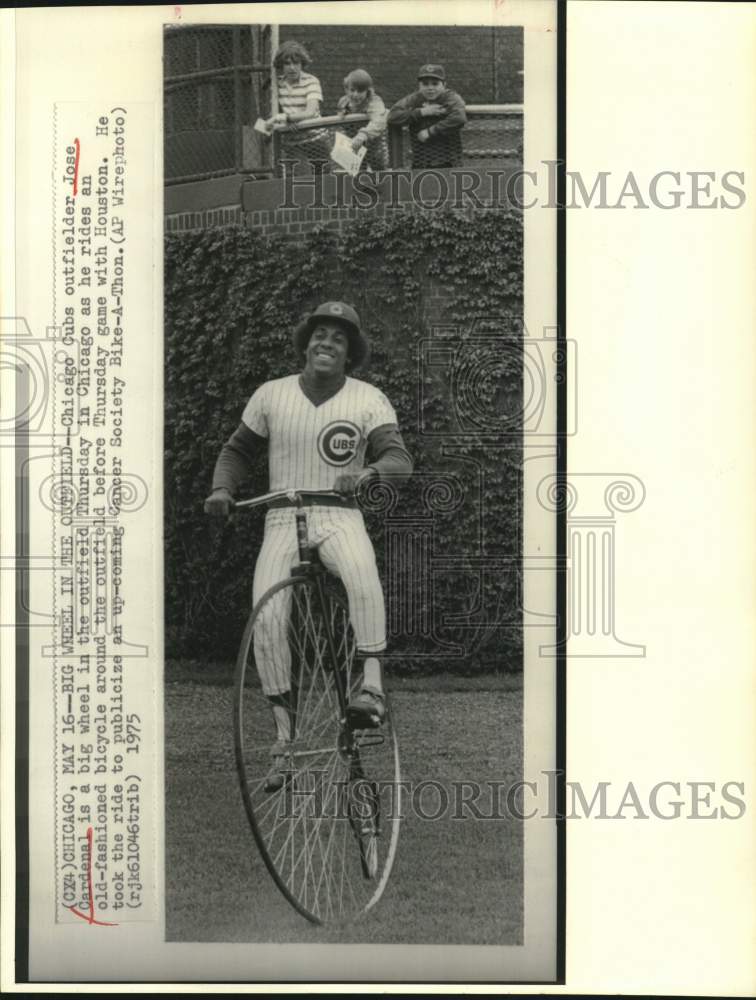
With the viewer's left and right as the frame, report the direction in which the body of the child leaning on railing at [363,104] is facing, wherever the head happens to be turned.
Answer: facing the viewer and to the left of the viewer

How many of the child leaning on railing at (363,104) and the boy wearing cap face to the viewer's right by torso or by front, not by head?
0

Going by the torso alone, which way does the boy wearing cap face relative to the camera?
toward the camera
